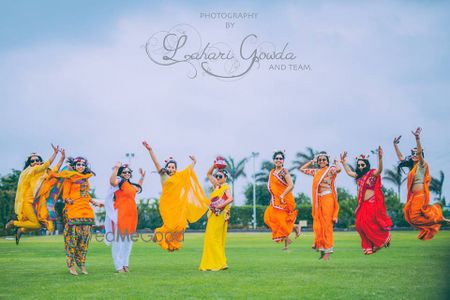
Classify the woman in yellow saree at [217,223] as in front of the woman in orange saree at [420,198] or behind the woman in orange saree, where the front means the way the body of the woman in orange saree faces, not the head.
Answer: in front

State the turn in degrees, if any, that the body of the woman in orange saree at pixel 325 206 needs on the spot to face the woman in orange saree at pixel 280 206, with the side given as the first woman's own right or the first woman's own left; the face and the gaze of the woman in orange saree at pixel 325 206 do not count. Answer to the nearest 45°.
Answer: approximately 135° to the first woman's own right

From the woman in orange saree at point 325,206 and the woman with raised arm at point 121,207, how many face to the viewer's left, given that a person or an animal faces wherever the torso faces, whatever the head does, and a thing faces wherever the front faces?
0

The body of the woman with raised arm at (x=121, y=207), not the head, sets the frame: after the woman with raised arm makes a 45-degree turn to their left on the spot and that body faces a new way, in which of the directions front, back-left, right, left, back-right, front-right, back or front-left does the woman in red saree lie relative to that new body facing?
front

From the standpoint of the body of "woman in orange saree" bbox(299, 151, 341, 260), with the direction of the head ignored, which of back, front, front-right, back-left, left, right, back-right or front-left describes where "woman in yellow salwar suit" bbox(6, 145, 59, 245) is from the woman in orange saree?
right

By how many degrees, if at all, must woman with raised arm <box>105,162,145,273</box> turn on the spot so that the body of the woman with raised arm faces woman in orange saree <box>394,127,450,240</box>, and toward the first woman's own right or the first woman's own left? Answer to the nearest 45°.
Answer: approximately 45° to the first woman's own left

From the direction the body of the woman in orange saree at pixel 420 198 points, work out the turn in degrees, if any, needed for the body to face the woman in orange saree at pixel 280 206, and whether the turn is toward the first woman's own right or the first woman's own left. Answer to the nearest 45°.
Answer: approximately 45° to the first woman's own right

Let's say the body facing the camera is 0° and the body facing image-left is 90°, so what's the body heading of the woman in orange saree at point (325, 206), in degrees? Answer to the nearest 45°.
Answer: approximately 0°

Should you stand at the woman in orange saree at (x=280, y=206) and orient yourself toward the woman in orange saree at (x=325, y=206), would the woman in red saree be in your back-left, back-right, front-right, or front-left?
front-left

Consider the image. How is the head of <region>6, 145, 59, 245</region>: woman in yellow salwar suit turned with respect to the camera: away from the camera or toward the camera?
toward the camera

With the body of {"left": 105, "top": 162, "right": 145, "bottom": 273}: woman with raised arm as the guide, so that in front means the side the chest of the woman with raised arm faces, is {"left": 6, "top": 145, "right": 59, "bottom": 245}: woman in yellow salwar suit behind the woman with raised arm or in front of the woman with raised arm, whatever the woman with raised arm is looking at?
behind

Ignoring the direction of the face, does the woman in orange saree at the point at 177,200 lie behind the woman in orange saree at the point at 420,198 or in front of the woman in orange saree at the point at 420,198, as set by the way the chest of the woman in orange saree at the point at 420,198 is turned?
in front

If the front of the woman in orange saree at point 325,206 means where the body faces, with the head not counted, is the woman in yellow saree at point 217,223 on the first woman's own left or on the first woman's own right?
on the first woman's own right
